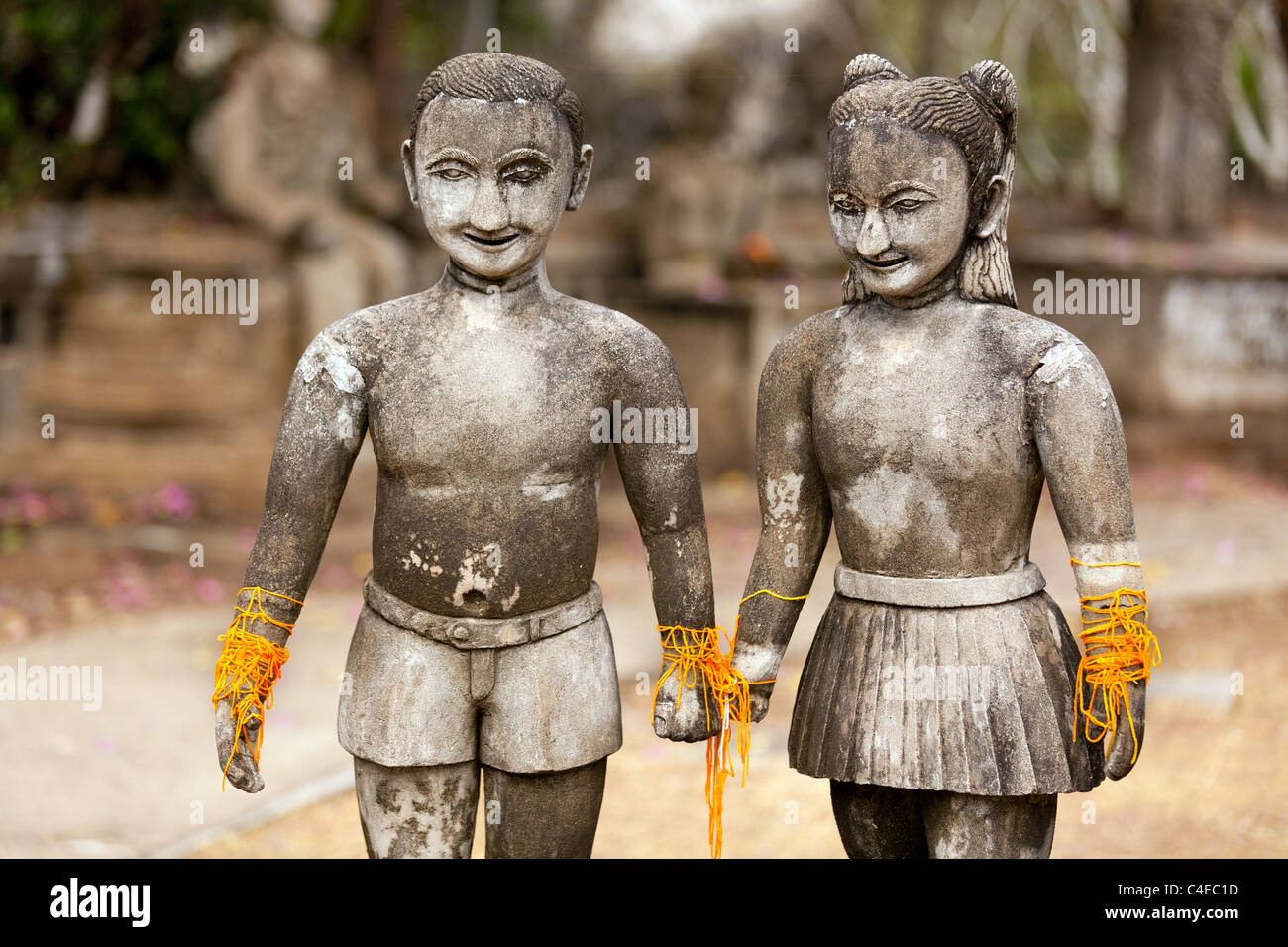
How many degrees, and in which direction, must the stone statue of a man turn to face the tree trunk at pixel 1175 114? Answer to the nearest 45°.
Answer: approximately 135° to its left

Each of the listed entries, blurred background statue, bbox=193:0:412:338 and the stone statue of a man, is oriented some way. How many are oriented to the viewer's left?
0

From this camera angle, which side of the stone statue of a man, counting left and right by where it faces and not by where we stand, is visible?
front

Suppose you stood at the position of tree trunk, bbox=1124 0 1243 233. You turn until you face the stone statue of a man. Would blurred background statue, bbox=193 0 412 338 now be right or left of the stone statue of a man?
right

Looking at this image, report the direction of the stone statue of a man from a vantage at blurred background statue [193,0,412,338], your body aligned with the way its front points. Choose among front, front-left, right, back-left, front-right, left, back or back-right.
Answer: front-right

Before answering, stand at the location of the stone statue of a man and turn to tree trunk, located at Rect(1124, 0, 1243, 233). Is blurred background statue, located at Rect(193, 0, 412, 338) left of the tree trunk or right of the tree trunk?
left

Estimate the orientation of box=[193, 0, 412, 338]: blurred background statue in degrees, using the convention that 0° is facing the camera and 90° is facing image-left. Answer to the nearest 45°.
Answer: approximately 315°

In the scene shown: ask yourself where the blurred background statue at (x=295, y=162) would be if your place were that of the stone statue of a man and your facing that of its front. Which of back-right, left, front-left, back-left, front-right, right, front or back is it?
back

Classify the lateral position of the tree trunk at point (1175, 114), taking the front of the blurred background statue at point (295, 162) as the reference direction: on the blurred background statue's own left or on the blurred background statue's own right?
on the blurred background statue's own left
